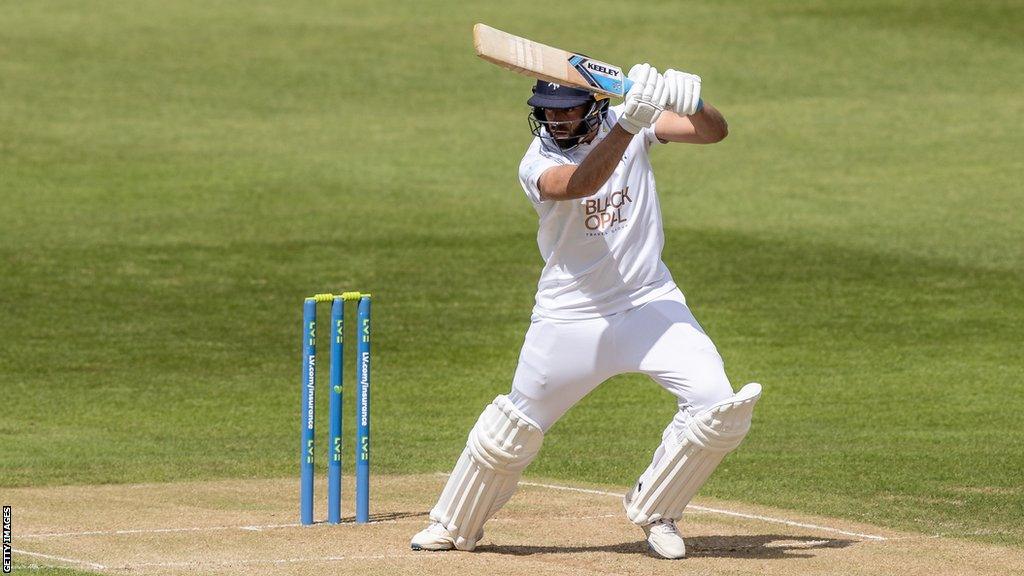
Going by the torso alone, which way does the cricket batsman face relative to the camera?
toward the camera

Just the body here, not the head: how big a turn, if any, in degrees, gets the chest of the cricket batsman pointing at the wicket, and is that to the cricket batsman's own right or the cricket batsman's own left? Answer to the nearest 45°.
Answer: approximately 135° to the cricket batsman's own right
